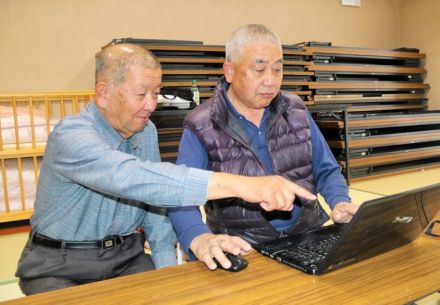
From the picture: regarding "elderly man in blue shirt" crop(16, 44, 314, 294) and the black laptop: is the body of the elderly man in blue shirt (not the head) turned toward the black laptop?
yes

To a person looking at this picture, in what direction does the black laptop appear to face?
facing away from the viewer and to the left of the viewer

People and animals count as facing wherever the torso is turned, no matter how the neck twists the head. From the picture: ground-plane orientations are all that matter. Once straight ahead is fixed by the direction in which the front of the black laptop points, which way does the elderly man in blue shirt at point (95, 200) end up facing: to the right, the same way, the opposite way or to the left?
the opposite way

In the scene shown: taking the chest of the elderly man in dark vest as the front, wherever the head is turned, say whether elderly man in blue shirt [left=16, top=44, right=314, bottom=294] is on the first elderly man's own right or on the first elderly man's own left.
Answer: on the first elderly man's own right

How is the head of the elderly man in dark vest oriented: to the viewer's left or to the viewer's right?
to the viewer's right

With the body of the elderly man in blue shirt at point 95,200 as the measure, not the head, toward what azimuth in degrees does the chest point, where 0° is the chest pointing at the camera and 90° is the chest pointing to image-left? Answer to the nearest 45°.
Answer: approximately 315°

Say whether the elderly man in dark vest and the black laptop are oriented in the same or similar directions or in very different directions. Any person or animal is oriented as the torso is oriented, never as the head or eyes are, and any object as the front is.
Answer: very different directions
